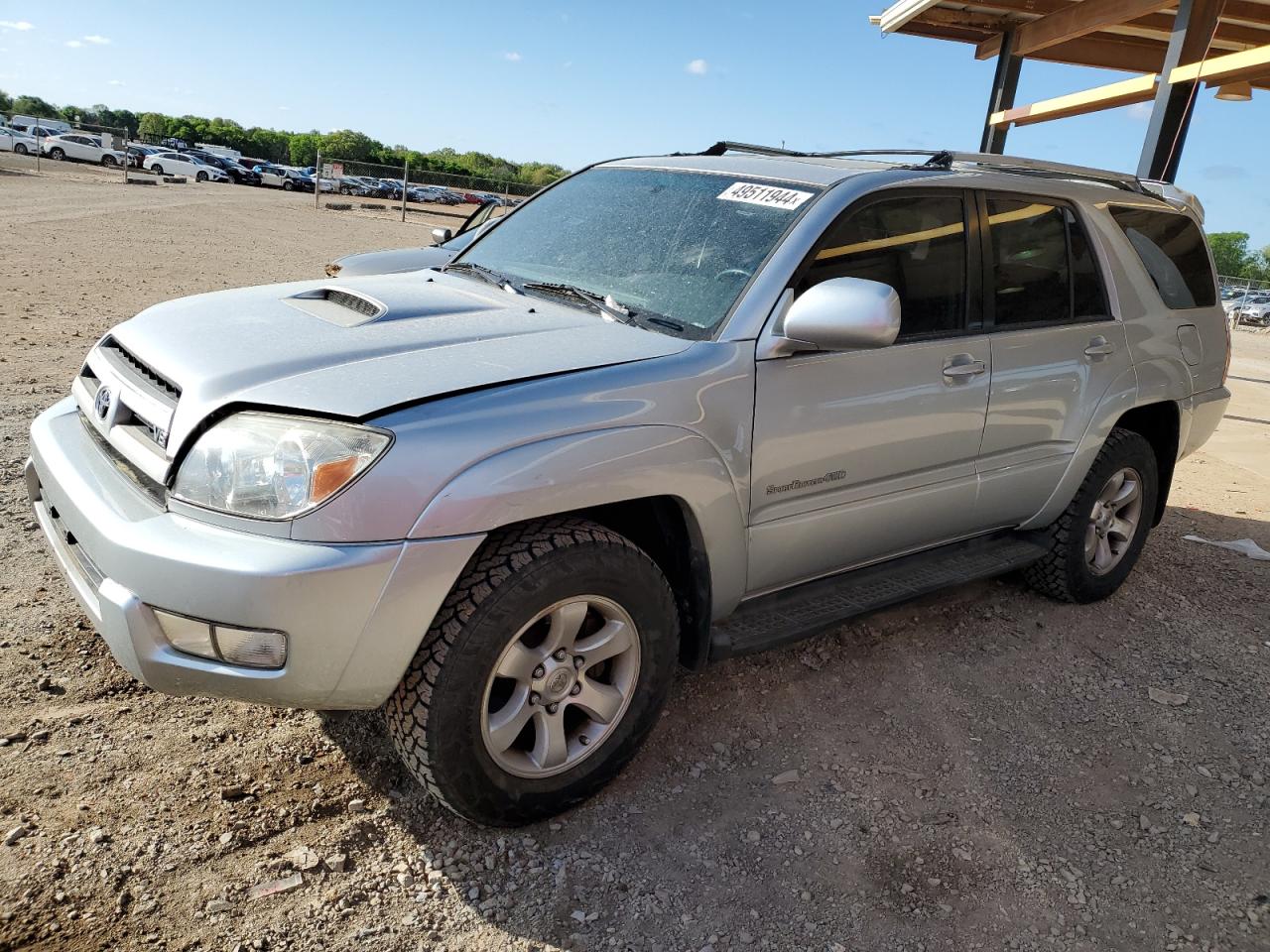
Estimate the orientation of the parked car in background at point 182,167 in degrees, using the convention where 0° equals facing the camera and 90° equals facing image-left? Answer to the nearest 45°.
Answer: approximately 315°

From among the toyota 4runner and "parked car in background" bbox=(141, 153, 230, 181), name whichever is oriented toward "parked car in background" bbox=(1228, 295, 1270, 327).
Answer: "parked car in background" bbox=(141, 153, 230, 181)

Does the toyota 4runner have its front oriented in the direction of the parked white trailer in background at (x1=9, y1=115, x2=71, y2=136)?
no

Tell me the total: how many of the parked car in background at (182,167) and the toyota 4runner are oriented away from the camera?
0

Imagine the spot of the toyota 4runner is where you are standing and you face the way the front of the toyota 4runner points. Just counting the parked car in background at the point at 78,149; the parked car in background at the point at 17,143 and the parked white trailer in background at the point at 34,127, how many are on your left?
0

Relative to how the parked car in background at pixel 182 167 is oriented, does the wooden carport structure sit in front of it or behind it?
in front

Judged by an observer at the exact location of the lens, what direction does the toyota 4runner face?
facing the viewer and to the left of the viewer

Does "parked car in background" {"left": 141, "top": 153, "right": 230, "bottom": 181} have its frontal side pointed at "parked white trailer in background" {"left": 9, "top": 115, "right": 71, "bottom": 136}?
no

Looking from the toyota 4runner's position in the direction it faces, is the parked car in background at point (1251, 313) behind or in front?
behind

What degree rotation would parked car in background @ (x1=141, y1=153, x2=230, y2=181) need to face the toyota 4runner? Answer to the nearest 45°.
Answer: approximately 45° to its right
